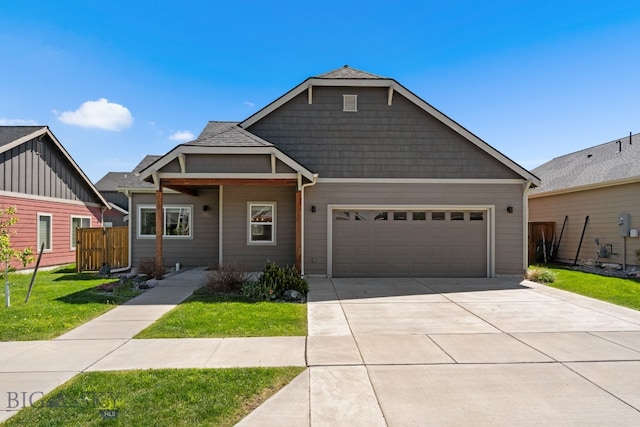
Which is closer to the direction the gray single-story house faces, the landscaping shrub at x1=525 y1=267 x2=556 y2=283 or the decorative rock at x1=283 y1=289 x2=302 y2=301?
the decorative rock

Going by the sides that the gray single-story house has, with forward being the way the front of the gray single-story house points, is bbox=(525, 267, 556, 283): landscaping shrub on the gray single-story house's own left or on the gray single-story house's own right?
on the gray single-story house's own left

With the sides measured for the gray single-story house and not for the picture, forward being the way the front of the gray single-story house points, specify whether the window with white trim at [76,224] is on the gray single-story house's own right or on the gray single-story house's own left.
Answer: on the gray single-story house's own right

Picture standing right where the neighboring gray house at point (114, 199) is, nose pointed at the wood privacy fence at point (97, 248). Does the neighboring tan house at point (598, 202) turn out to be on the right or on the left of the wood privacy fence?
left

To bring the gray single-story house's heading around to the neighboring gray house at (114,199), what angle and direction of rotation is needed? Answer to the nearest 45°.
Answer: approximately 135° to its right

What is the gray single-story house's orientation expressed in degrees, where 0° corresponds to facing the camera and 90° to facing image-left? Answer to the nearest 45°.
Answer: approximately 0°

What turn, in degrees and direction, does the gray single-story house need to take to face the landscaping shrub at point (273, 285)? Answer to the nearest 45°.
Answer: approximately 45° to its right

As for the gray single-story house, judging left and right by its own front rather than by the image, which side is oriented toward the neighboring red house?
right

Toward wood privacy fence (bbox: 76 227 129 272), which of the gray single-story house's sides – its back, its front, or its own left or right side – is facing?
right

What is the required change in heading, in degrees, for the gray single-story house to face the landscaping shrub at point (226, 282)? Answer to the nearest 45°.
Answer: approximately 45° to its right
